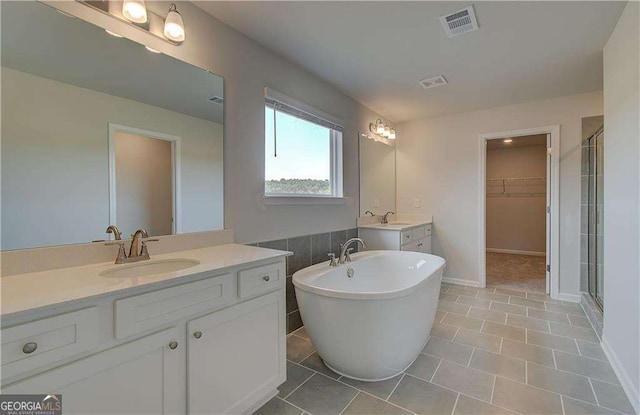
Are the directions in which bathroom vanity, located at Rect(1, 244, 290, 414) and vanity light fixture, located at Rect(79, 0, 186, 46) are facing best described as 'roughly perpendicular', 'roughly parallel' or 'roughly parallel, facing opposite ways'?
roughly parallel

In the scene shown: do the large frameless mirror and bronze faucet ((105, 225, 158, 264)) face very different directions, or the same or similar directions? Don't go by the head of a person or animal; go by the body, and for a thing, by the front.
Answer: same or similar directions

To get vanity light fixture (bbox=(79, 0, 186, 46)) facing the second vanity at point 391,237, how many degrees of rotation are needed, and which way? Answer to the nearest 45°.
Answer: approximately 45° to its left

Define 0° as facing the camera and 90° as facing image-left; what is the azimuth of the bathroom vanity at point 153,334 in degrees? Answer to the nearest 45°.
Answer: approximately 315°

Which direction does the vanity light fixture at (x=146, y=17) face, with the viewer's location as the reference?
facing the viewer and to the right of the viewer

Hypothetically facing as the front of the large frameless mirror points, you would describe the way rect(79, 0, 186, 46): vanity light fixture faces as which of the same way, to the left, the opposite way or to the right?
the same way

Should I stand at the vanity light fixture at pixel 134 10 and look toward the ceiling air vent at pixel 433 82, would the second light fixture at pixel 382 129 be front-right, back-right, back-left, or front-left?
front-left

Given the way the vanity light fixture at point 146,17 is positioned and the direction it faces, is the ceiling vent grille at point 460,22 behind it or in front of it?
in front

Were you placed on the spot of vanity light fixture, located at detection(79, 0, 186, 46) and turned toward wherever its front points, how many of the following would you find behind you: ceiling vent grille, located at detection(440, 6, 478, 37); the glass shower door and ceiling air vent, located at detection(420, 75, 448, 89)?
0

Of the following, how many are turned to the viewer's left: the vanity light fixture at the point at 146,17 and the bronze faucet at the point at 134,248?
0

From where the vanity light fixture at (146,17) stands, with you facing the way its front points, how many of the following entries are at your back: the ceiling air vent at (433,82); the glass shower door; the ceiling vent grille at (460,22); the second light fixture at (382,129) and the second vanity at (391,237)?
0

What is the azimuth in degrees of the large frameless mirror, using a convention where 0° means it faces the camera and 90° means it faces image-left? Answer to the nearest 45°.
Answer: approximately 315°

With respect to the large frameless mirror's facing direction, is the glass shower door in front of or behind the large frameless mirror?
in front

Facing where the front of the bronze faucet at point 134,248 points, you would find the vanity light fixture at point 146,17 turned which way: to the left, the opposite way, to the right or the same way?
the same way
